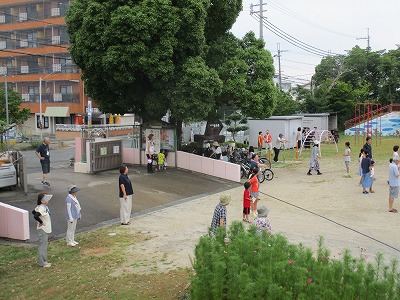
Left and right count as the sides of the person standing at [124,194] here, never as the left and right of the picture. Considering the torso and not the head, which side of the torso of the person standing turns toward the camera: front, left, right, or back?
right

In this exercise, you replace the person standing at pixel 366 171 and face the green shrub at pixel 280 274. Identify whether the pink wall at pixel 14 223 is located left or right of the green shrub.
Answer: right

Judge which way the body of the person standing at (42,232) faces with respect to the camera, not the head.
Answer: to the viewer's right

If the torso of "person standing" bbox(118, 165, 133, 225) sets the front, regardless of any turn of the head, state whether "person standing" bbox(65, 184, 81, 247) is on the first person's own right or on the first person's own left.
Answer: on the first person's own right

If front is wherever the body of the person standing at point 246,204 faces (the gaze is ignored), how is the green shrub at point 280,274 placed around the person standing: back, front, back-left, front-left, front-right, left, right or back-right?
right

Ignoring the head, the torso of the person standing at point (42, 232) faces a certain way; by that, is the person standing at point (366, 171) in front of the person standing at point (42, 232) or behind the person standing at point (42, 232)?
in front

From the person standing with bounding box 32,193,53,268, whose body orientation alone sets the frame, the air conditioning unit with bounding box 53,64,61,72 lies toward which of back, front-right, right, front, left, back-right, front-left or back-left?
left

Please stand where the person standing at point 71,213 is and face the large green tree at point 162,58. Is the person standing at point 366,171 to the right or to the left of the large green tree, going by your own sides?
right

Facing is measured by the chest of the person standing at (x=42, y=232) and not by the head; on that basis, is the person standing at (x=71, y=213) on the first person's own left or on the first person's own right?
on the first person's own left
